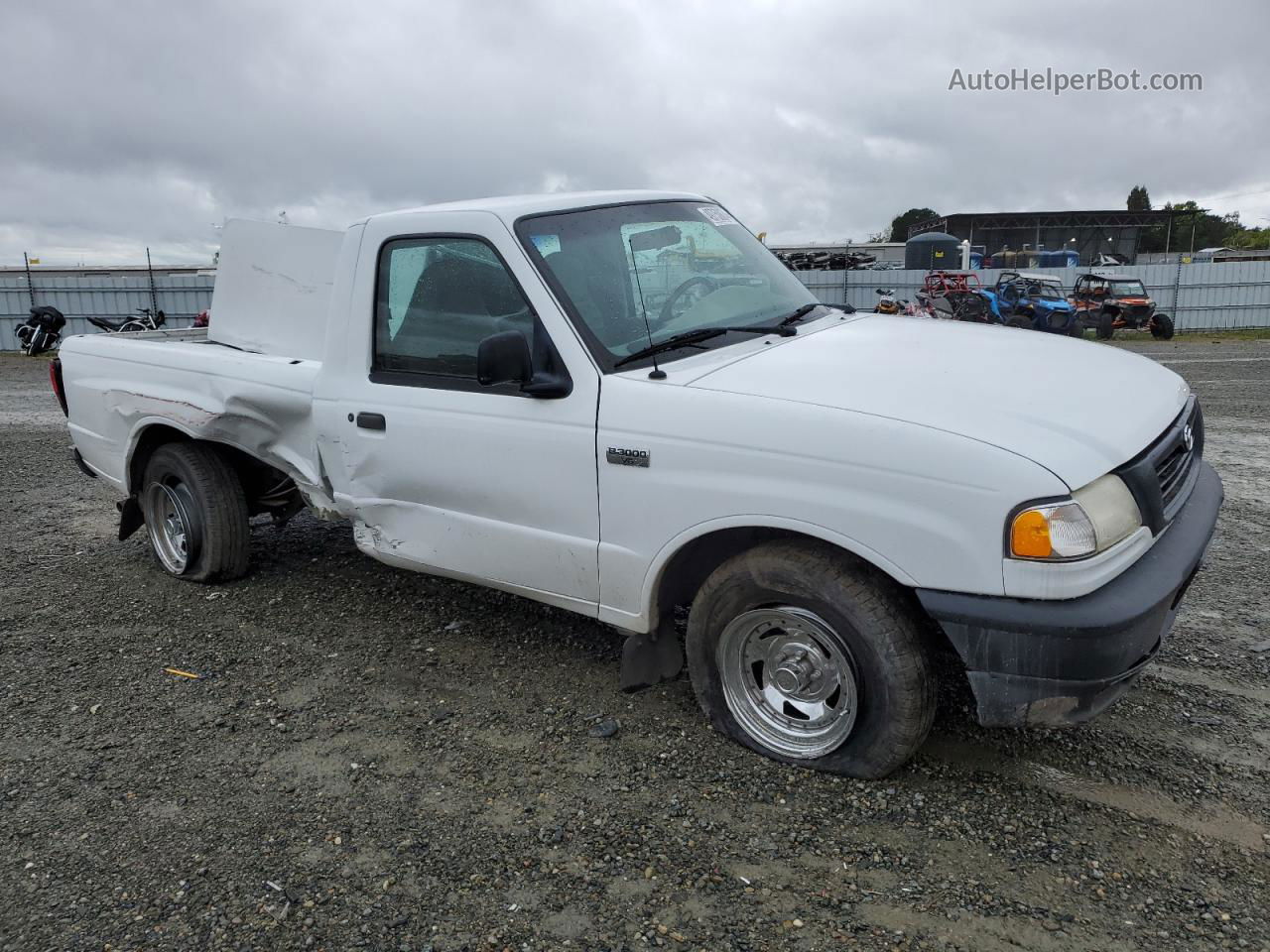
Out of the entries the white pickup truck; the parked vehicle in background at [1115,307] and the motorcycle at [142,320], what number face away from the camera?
0

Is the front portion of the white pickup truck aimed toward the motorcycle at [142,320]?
no

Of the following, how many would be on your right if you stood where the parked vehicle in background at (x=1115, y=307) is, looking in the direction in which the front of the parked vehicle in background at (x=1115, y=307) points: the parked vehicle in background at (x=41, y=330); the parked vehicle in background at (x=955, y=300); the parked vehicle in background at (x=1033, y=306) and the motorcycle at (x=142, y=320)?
4

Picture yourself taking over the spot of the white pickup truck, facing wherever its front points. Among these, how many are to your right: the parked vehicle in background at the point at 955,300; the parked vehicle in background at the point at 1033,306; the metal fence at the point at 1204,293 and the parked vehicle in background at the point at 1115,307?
0

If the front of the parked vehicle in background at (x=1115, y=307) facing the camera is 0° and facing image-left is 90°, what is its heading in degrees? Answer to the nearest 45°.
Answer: approximately 315°

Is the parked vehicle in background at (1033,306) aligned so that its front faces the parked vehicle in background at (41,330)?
no

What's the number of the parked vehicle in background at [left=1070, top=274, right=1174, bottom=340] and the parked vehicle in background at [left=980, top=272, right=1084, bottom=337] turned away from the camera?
0

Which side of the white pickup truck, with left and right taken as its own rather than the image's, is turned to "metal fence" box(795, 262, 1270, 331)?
left

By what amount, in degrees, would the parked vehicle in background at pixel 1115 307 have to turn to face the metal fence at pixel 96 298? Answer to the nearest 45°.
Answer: approximately 90° to its right

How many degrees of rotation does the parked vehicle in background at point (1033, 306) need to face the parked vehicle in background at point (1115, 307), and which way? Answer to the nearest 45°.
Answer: approximately 90° to its left

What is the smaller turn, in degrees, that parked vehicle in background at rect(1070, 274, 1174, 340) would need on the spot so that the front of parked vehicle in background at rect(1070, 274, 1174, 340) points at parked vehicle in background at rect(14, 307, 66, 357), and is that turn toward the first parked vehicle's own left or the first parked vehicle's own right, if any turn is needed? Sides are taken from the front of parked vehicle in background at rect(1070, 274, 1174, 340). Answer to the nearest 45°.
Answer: approximately 90° to the first parked vehicle's own right

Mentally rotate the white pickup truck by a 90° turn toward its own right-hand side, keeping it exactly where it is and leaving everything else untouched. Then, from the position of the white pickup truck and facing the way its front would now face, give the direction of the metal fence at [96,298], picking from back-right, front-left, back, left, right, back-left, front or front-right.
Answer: right

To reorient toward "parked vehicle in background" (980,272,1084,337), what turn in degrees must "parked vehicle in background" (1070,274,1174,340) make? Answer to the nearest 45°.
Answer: approximately 90° to its right

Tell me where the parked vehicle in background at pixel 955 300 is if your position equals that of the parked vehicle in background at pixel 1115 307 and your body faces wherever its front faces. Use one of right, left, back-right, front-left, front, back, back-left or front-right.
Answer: right

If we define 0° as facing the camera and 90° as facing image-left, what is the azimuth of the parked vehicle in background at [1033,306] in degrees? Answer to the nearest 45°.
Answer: approximately 315°

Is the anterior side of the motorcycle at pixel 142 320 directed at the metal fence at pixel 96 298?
no
